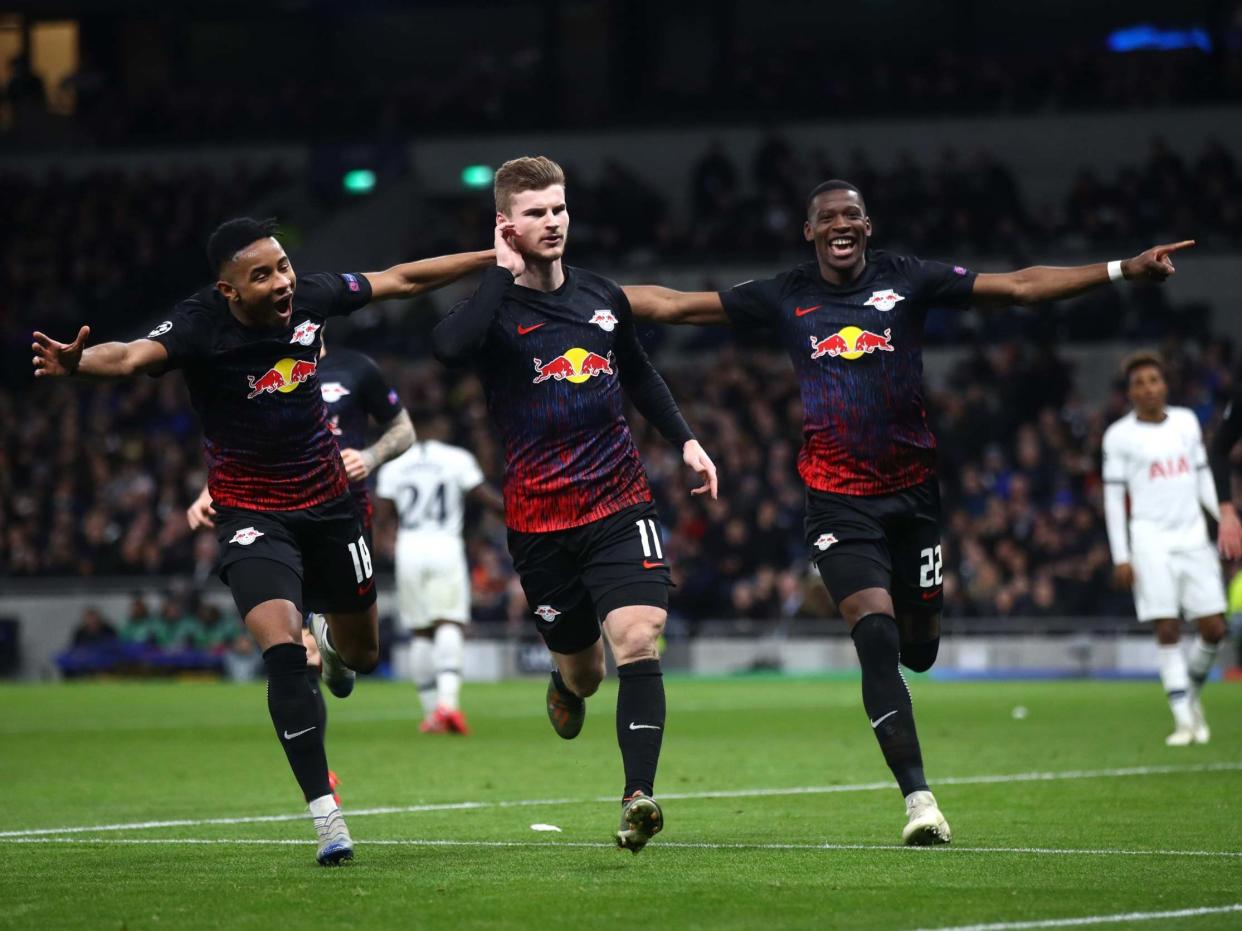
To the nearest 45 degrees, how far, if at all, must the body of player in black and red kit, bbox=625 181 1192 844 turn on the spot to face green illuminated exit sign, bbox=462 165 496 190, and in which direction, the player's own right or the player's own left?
approximately 180°

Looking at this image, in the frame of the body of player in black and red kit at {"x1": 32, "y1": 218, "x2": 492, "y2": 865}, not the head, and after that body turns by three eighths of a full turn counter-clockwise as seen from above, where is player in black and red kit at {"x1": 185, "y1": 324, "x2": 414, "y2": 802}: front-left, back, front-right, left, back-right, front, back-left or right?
front

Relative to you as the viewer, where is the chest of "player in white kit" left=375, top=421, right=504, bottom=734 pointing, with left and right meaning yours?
facing away from the viewer

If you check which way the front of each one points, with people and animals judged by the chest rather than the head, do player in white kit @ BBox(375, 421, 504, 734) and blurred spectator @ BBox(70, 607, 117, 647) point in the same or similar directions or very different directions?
very different directions

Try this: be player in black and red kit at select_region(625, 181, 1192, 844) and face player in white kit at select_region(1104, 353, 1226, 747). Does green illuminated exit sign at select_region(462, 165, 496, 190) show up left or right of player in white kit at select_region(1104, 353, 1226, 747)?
left

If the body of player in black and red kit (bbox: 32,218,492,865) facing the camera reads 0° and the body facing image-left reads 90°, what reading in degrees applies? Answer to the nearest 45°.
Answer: approximately 315°

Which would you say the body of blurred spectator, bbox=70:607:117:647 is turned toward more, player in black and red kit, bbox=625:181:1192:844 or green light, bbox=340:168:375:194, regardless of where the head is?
the player in black and red kit

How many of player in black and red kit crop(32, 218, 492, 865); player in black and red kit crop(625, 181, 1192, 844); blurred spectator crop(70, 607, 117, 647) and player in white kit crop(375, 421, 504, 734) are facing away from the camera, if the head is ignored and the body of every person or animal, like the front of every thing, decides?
1

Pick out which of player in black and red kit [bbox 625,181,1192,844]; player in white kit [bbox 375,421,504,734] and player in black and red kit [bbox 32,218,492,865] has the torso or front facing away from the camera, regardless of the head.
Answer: the player in white kit

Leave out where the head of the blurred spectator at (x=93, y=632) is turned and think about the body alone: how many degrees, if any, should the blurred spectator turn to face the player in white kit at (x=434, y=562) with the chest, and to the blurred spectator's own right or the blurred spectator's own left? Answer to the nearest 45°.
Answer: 0° — they already face them

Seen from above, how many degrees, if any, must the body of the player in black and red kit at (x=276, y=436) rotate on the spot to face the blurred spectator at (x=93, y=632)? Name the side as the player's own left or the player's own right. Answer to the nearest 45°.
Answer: approximately 135° to the player's own left

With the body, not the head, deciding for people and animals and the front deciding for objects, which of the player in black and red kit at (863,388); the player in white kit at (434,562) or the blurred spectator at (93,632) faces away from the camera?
the player in white kit

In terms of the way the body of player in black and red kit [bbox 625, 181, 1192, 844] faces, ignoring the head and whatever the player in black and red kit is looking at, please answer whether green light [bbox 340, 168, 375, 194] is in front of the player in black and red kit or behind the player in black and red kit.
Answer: behind
